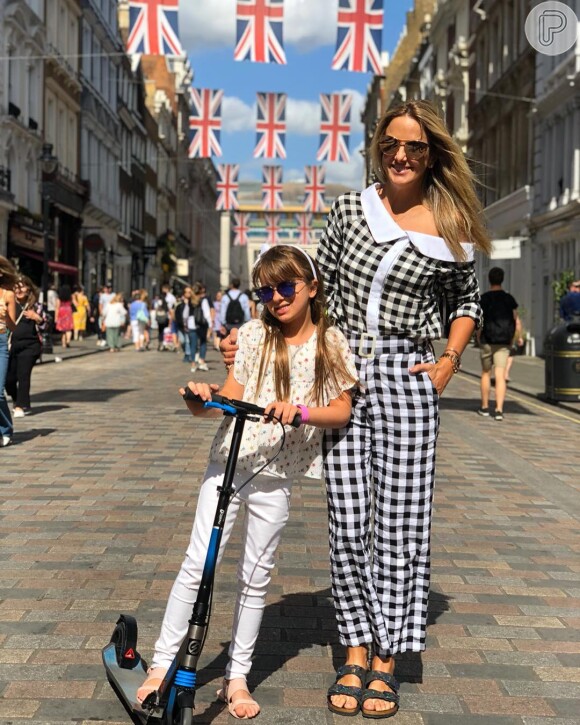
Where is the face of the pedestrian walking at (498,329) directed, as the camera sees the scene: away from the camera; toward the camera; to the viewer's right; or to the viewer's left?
away from the camera

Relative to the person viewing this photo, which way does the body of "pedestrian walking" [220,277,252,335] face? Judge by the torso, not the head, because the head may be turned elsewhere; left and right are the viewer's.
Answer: facing away from the viewer

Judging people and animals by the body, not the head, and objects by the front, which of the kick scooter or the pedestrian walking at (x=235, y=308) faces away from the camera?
the pedestrian walking

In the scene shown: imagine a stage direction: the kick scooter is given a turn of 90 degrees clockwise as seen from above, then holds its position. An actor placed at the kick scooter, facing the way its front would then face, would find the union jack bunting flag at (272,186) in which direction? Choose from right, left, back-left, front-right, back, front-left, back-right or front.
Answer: back-right

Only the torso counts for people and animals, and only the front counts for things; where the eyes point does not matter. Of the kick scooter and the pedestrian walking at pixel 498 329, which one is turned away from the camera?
the pedestrian walking

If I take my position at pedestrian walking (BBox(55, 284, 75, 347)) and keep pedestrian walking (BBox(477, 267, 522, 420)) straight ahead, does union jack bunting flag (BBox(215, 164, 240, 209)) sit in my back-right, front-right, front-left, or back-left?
back-left

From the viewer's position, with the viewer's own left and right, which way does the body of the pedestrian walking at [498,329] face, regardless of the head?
facing away from the viewer
